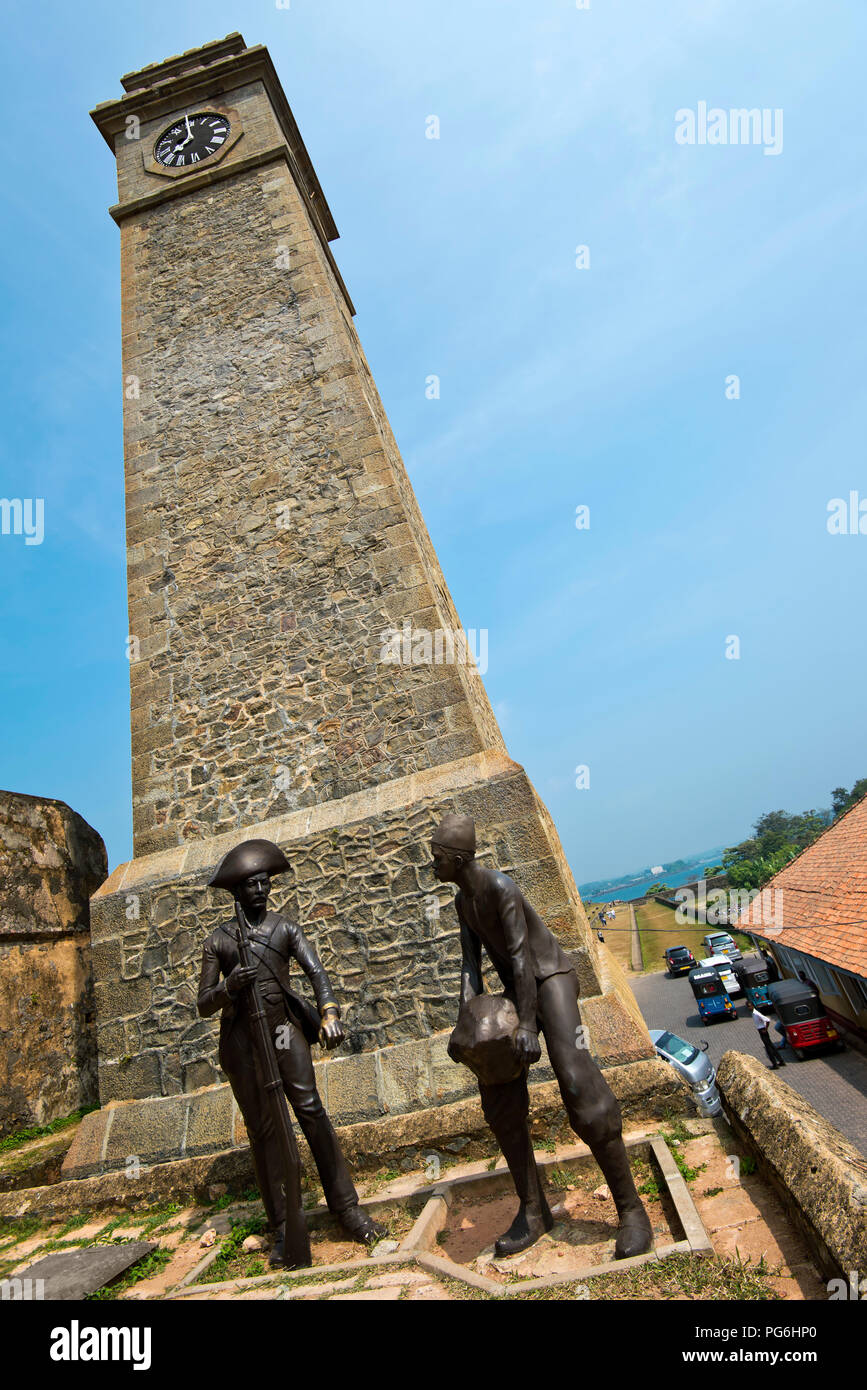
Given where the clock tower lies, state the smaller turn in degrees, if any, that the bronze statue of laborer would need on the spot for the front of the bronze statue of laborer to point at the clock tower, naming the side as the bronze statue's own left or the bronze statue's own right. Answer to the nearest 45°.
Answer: approximately 90° to the bronze statue's own right

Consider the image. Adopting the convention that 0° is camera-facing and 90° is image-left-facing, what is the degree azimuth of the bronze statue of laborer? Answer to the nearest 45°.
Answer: approximately 45°

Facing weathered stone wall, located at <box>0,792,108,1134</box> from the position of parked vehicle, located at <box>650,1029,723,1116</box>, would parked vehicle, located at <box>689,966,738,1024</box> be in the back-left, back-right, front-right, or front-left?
back-right

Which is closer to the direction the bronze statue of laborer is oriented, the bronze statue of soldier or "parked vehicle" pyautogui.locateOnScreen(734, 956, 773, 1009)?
the bronze statue of soldier

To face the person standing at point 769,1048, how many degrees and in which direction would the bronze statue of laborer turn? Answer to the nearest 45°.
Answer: approximately 135° to its right

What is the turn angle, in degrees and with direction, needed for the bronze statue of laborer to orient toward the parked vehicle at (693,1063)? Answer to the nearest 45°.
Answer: approximately 135° to its right

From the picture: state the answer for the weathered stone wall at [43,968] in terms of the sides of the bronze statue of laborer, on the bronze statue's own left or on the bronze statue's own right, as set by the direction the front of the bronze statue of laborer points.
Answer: on the bronze statue's own right

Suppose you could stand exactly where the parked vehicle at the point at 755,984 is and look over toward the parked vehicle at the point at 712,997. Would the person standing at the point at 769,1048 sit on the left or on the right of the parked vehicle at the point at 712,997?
left

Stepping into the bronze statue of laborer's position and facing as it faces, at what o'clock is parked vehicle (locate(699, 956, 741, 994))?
The parked vehicle is roughly at 5 o'clock from the bronze statue of laborer.

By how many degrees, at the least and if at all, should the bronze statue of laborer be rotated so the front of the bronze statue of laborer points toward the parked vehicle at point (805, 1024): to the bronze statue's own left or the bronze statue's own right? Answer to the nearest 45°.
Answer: approximately 135° to the bronze statue's own right
